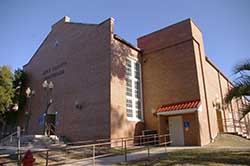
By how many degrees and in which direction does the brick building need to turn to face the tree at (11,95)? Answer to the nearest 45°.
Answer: approximately 90° to its right

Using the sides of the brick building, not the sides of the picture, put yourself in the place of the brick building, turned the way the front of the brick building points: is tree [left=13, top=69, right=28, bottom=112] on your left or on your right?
on your right

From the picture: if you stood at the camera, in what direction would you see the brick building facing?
facing the viewer and to the left of the viewer

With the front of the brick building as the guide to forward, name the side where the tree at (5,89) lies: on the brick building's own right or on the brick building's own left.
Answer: on the brick building's own right
